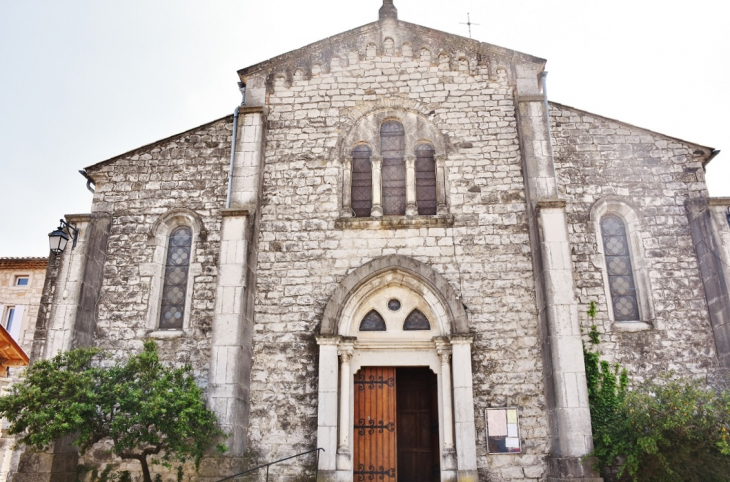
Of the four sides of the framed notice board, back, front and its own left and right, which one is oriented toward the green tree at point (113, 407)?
right

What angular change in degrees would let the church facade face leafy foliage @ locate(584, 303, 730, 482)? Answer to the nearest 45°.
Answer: approximately 90° to its left

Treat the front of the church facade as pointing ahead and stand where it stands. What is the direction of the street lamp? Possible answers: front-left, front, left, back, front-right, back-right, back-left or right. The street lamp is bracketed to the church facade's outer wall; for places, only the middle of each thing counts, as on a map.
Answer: right

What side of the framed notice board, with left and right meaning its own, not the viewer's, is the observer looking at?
front

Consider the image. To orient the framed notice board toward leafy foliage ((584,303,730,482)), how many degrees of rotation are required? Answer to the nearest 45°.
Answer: approximately 90° to its left

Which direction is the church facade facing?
toward the camera

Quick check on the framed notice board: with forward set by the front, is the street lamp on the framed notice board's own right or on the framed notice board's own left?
on the framed notice board's own right
